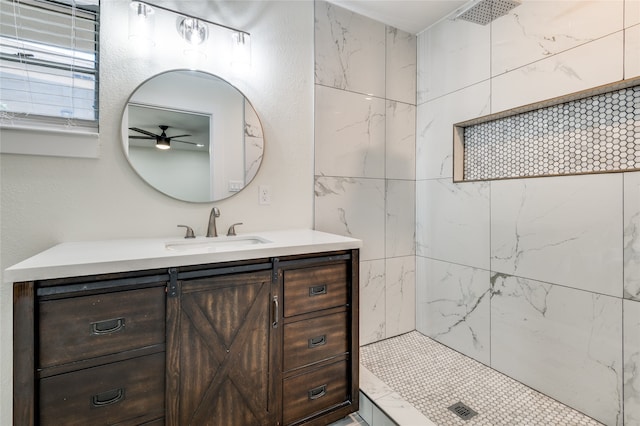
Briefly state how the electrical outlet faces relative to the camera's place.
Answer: facing the viewer

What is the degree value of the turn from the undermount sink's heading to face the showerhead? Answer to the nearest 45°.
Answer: approximately 90° to its left

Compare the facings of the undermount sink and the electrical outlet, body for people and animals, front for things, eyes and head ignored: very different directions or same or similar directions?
same or similar directions

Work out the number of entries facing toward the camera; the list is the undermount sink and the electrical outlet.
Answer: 2

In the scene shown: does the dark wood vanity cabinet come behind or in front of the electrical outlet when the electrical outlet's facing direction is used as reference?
in front

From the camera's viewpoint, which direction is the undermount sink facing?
toward the camera
